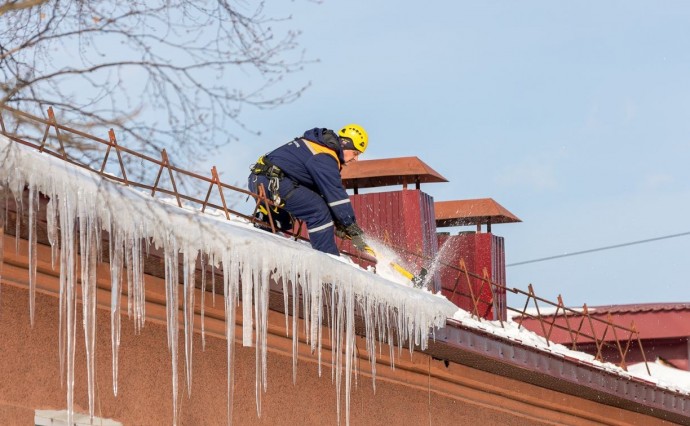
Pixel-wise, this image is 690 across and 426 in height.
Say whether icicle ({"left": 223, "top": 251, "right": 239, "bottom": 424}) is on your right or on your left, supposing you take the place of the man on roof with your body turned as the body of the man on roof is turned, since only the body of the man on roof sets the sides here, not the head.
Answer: on your right

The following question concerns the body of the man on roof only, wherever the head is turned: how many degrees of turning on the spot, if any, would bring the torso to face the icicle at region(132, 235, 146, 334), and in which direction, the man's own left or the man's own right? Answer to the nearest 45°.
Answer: approximately 135° to the man's own right

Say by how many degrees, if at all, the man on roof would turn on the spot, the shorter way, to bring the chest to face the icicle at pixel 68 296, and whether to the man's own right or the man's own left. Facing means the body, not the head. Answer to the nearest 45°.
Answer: approximately 135° to the man's own right

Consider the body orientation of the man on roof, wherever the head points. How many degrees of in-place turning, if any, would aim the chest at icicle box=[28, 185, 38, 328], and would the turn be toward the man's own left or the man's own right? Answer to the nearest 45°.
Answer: approximately 135° to the man's own right

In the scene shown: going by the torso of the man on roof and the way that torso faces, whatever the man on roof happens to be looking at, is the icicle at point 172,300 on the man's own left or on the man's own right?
on the man's own right

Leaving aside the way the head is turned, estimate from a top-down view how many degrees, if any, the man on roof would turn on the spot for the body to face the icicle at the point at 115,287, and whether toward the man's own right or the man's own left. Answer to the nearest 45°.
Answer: approximately 135° to the man's own right

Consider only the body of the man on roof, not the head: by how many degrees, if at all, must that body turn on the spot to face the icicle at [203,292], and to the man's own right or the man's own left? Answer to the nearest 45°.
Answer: approximately 135° to the man's own right

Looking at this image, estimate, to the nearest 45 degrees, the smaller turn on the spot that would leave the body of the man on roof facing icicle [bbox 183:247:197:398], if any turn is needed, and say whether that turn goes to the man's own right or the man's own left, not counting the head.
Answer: approximately 135° to the man's own right

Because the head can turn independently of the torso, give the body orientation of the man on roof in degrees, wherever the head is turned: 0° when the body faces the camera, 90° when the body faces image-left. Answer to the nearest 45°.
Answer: approximately 270°

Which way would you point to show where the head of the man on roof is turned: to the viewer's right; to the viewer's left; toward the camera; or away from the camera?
to the viewer's right

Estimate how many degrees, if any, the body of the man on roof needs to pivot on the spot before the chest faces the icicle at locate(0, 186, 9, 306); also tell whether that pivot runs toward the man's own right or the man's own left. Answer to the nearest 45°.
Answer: approximately 135° to the man's own right
